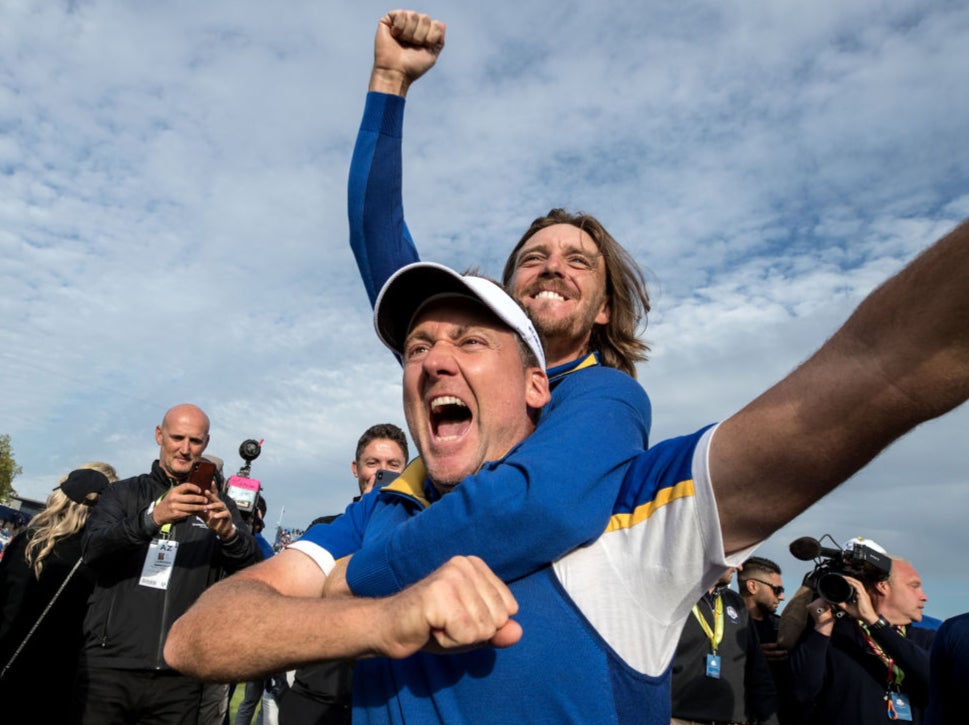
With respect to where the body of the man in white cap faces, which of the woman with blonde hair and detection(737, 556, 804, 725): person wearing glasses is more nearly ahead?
the woman with blonde hair

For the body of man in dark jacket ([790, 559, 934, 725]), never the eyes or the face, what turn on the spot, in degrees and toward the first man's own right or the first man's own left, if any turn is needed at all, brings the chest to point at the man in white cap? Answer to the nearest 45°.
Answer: approximately 45° to the first man's own right

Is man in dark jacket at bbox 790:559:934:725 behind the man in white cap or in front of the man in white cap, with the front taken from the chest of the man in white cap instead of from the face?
behind

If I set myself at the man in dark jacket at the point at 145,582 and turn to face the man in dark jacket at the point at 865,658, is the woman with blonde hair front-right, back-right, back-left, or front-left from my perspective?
back-left

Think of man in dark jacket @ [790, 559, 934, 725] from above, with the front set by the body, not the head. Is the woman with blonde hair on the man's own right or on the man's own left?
on the man's own right

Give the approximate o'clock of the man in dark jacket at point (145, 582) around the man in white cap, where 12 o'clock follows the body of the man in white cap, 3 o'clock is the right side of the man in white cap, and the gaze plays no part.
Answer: The man in dark jacket is roughly at 3 o'clock from the man in white cap.

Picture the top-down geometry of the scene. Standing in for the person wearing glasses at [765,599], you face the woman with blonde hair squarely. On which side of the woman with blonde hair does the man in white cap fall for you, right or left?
left

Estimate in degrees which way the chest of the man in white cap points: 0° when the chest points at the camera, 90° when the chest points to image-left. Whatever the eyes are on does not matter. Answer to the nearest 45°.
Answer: approximately 45°

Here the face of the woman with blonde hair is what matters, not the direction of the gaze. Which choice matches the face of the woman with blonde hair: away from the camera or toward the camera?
away from the camera
